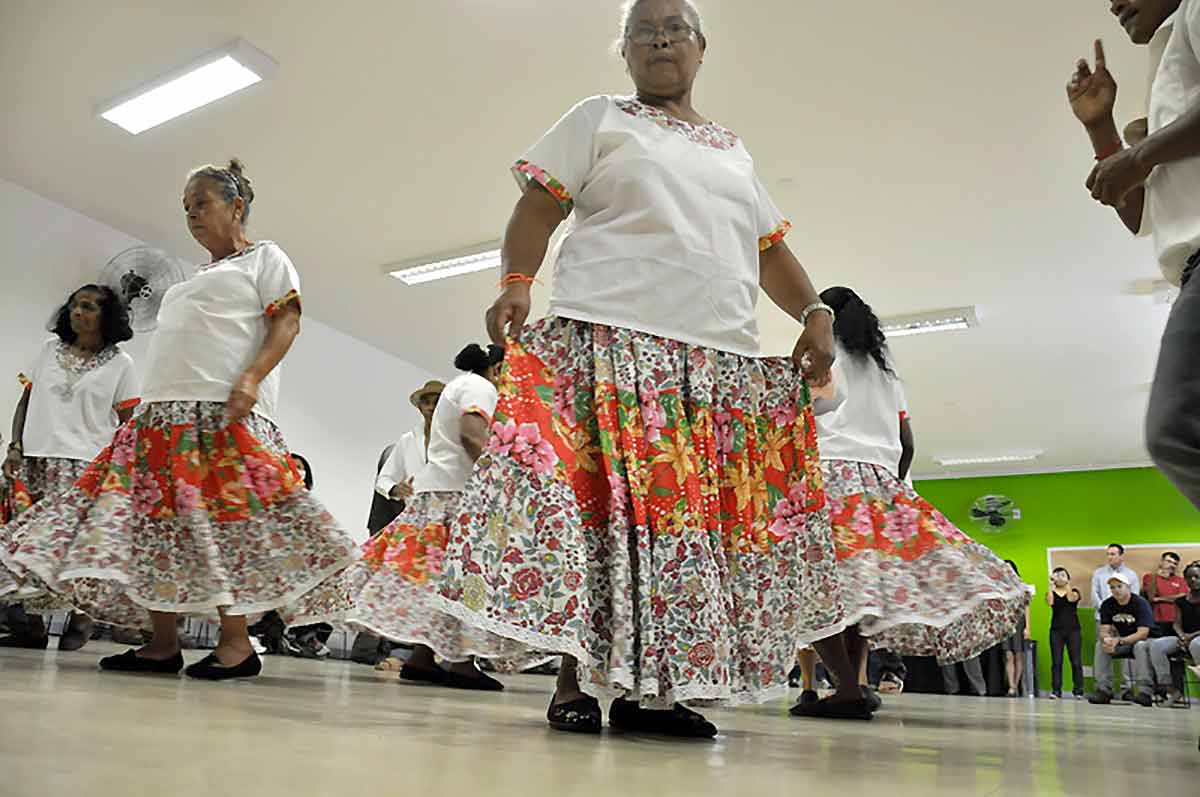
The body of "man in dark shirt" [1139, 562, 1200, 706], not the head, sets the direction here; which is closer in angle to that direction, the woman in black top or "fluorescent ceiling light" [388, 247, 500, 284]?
the fluorescent ceiling light

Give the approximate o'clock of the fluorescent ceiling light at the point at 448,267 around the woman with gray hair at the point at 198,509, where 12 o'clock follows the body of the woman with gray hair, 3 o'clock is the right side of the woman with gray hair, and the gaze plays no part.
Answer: The fluorescent ceiling light is roughly at 5 o'clock from the woman with gray hair.

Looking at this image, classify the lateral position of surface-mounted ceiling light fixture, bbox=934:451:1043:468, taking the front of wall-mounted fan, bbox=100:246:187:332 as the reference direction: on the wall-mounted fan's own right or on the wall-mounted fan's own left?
on the wall-mounted fan's own left

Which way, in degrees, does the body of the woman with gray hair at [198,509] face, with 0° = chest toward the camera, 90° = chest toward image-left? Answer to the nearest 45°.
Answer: approximately 45°

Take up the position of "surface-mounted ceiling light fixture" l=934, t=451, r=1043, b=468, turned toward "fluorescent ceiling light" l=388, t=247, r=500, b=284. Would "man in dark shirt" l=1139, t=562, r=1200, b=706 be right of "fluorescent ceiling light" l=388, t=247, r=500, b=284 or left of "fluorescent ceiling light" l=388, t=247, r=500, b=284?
left

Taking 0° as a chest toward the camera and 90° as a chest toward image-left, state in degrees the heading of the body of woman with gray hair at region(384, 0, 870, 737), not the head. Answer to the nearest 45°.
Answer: approximately 0°

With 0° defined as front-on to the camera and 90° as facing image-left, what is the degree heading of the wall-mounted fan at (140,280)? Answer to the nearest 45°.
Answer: approximately 315°

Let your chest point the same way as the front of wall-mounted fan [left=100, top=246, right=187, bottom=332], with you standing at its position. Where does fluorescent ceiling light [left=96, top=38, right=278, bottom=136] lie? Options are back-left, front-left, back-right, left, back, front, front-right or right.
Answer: front-right

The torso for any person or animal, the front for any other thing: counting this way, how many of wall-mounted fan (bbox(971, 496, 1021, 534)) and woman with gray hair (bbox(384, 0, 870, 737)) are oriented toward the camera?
2
